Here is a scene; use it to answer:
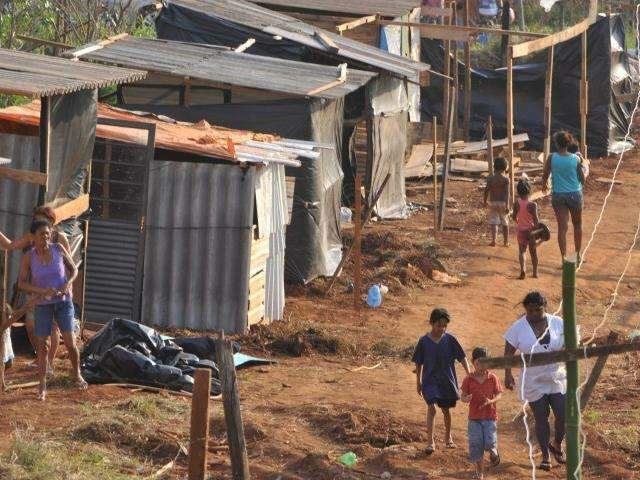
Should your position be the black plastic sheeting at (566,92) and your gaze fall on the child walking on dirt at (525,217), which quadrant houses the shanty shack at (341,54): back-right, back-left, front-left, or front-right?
front-right

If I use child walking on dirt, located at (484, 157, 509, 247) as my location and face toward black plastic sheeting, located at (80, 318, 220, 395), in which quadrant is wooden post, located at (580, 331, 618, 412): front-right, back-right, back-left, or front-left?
front-left

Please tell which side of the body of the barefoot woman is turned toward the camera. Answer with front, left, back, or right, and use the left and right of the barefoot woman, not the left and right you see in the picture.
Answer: front

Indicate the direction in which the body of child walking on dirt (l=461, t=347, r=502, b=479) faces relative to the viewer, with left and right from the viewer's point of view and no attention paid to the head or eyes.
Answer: facing the viewer

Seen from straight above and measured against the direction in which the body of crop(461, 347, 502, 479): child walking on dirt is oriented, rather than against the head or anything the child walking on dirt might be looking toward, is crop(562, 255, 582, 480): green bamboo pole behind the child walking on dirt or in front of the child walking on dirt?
in front
